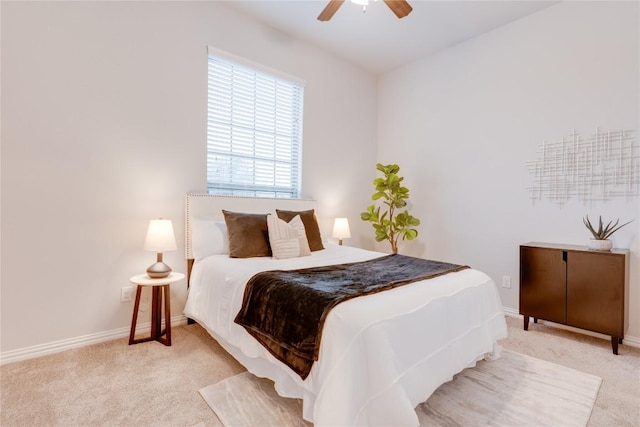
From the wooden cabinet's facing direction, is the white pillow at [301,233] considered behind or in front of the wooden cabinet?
in front

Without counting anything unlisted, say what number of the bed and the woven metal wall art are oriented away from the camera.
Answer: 0

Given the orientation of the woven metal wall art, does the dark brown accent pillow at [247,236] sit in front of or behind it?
in front

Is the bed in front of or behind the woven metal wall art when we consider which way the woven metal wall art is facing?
in front

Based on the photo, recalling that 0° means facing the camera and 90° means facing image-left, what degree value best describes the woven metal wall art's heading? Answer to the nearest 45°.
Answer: approximately 45°

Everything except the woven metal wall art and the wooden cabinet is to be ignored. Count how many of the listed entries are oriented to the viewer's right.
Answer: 0

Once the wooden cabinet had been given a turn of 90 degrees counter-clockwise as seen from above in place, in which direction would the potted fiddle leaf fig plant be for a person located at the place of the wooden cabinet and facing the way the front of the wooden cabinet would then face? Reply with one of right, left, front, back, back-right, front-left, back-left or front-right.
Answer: back-right

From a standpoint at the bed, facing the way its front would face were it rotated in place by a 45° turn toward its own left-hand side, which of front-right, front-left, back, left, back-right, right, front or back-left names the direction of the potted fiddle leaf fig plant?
left
